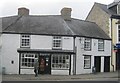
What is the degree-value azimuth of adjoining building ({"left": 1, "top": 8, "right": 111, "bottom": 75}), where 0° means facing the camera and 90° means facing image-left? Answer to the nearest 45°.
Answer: approximately 0°

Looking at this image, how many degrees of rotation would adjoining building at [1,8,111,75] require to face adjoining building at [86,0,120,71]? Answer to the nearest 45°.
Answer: approximately 135° to its left
